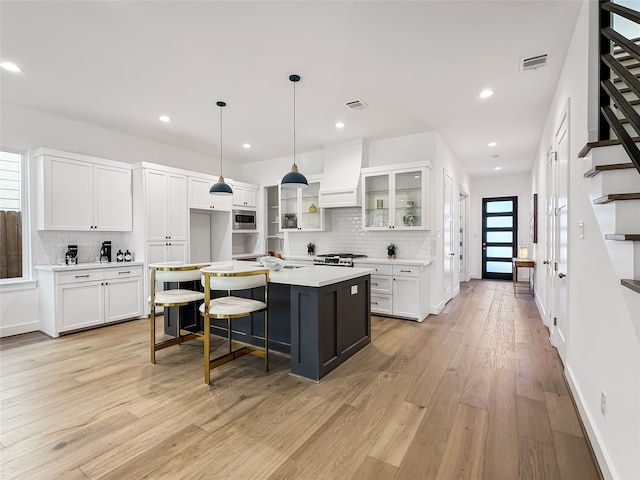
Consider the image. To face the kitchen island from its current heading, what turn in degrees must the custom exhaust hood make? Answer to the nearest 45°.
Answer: approximately 45° to its left

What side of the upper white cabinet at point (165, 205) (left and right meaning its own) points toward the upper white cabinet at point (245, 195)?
left

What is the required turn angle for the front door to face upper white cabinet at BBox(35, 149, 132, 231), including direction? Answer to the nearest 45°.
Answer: approximately 45° to its right

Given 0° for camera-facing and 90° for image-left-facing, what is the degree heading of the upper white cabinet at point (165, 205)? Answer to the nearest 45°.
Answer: approximately 315°

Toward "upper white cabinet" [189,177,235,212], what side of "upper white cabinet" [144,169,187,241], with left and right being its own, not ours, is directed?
left

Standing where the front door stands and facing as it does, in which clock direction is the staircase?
The staircase is roughly at 12 o'clock from the front door.

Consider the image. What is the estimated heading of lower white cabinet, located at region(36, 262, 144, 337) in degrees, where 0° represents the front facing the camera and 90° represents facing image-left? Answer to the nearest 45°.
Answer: approximately 315°
